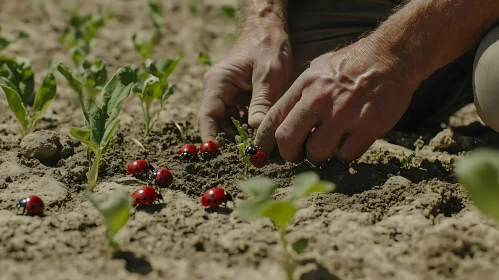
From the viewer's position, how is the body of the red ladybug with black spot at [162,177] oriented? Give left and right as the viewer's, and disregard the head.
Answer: facing to the left of the viewer

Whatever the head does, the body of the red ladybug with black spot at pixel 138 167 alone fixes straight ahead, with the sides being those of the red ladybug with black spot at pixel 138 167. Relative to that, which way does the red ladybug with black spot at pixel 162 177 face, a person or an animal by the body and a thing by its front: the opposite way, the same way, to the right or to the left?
the opposite way
